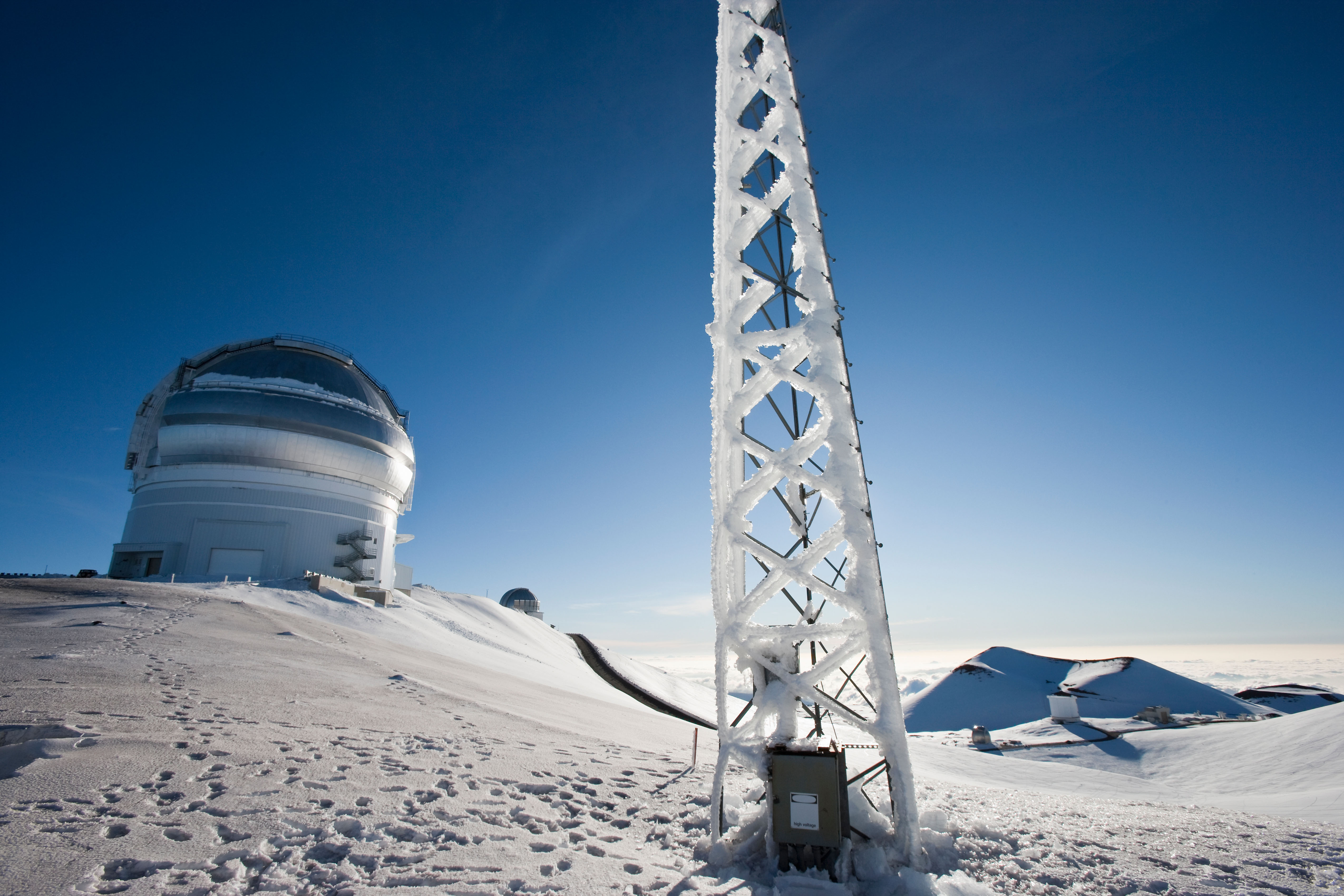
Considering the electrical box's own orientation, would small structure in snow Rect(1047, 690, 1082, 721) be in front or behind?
behind

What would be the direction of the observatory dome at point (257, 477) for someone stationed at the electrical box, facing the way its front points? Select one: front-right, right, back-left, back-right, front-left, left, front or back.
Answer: back-right

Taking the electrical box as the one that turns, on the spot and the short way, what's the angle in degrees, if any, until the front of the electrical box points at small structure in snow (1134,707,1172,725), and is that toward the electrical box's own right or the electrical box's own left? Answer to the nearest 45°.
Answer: approximately 135° to the electrical box's own left

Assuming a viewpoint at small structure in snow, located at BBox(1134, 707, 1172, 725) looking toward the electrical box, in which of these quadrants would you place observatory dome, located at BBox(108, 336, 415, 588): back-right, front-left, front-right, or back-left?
front-right

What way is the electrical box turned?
toward the camera

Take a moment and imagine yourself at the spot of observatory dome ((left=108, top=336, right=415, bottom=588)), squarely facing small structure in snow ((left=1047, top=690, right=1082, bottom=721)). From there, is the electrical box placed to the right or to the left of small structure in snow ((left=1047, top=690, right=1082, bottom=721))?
right
